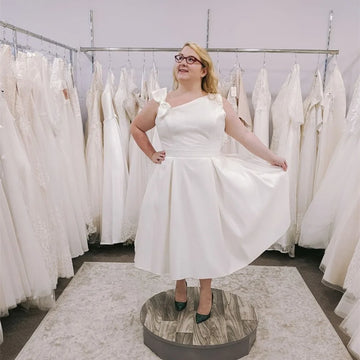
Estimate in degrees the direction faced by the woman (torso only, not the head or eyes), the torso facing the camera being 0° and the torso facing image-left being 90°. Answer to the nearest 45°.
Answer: approximately 0°

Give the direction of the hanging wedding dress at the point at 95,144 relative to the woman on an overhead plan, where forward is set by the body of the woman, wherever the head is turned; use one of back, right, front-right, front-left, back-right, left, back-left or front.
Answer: back-right

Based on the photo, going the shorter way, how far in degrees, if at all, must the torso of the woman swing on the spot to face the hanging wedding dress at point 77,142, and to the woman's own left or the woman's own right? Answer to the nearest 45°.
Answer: approximately 135° to the woman's own right

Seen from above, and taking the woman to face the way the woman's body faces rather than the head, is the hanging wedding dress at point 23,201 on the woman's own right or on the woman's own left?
on the woman's own right

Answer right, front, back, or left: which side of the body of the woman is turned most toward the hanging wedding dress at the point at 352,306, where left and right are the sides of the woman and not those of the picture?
left

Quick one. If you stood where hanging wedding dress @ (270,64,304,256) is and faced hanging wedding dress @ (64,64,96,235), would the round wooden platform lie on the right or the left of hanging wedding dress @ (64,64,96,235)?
left

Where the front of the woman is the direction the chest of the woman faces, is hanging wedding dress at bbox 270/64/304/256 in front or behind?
behind
